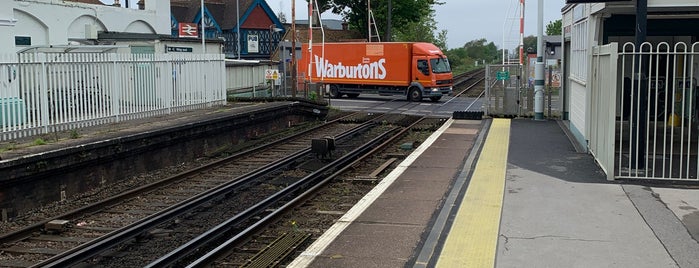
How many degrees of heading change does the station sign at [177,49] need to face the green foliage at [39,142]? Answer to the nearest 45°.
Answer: approximately 90° to its right

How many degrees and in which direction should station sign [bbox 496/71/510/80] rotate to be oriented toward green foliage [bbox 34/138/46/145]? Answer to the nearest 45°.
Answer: approximately 45° to its right

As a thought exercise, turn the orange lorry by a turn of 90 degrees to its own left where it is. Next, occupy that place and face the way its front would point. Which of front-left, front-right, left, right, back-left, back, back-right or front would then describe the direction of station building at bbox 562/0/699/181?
back-right

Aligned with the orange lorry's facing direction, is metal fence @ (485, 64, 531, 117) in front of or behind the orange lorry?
in front

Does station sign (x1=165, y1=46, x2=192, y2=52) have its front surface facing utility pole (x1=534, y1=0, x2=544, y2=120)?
no

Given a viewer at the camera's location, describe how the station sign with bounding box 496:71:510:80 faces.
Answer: facing the viewer

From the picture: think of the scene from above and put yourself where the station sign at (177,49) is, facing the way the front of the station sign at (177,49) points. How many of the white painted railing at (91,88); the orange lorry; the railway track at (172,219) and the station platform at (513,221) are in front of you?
3

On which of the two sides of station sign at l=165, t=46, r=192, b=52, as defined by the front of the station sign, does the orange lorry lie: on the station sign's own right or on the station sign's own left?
on the station sign's own left

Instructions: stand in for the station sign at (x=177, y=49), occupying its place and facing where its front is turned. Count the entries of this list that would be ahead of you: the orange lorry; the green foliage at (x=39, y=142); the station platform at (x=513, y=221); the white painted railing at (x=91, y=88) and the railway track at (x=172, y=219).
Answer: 4

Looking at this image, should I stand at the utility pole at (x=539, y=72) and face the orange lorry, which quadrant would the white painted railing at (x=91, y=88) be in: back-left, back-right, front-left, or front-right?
back-left

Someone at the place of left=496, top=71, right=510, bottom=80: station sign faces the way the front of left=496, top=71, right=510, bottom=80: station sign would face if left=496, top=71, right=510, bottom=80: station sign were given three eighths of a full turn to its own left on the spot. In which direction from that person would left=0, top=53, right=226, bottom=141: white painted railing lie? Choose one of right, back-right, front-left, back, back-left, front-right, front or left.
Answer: back

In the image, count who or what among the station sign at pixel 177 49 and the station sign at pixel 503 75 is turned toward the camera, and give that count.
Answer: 2

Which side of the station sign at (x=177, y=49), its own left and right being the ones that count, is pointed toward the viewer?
front

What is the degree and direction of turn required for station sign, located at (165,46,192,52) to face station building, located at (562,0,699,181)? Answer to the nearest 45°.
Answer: approximately 45° to its left

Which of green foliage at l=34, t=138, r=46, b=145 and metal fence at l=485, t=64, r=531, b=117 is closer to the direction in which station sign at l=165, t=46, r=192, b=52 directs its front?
the green foliage

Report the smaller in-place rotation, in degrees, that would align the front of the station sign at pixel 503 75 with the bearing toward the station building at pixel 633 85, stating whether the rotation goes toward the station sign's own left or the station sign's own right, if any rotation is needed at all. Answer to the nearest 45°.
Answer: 0° — it already faces it

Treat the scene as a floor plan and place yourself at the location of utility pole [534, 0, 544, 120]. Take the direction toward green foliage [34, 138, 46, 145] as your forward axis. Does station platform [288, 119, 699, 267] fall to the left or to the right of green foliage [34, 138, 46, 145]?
left

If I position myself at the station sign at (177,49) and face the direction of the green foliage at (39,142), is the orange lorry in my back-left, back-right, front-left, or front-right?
back-left

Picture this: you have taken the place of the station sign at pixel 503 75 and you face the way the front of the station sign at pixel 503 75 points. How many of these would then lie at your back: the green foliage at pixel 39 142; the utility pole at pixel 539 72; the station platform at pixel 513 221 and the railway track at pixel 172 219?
0
